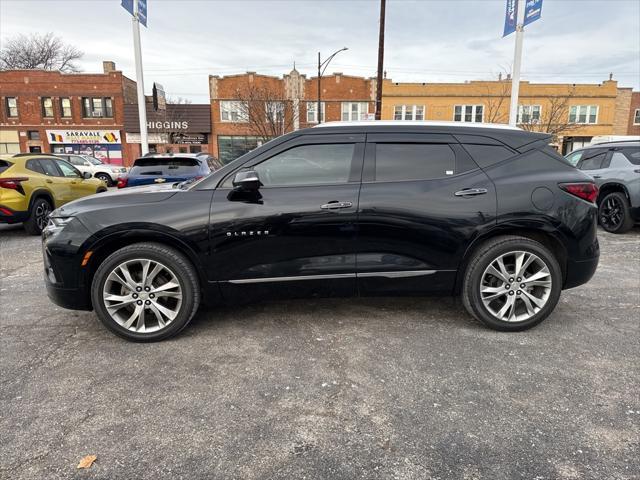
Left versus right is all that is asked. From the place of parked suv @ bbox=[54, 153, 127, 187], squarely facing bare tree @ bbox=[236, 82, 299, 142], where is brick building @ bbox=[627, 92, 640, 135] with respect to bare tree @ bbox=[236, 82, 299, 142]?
right

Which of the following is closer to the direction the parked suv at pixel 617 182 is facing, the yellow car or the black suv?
the yellow car

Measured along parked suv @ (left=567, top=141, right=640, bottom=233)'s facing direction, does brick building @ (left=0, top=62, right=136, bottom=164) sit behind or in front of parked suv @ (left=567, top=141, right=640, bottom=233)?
in front

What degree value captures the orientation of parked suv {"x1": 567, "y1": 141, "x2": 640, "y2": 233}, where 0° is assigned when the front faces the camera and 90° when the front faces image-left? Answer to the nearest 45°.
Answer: approximately 135°

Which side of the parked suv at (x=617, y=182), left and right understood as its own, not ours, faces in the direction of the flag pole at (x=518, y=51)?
front

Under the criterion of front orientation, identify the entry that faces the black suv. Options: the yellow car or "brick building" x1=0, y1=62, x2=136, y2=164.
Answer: the brick building

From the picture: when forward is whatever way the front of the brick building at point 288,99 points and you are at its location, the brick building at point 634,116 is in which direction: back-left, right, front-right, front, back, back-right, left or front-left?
left

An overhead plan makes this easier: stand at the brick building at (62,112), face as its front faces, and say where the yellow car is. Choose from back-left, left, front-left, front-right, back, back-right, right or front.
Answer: front

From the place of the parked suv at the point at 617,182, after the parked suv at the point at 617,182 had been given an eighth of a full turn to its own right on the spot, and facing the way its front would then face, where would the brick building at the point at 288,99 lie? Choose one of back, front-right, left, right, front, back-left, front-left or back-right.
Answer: front-left

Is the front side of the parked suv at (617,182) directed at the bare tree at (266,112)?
yes

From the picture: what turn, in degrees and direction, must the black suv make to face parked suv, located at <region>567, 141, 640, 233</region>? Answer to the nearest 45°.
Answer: approximately 135° to its right

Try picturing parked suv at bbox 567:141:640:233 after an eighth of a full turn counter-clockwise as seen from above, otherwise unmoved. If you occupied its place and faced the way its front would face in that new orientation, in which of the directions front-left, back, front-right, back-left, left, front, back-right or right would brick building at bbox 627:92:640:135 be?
right

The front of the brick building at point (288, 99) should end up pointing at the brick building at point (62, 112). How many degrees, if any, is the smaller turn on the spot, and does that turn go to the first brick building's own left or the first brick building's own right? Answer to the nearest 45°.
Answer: approximately 90° to the first brick building's own right

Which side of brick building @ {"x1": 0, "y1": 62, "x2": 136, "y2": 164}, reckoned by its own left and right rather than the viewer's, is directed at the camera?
front

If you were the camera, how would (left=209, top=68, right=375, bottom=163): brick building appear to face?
facing the viewer

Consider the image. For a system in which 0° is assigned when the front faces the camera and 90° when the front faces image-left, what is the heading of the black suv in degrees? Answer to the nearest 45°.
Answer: approximately 90°

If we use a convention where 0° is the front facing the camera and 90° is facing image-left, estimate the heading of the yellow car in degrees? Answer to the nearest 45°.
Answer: approximately 225°

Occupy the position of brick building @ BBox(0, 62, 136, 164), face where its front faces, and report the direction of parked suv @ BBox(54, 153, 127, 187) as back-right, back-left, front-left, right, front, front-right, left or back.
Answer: front
